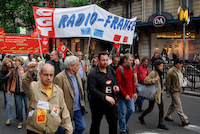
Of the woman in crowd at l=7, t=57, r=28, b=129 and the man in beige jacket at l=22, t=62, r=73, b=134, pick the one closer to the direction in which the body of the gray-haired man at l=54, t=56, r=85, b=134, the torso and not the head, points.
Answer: the man in beige jacket

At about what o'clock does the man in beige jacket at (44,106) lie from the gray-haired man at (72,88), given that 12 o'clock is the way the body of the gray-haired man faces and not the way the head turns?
The man in beige jacket is roughly at 2 o'clock from the gray-haired man.

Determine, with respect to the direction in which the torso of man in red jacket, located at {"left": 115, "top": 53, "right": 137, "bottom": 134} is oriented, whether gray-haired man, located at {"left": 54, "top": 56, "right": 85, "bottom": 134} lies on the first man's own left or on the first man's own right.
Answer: on the first man's own right

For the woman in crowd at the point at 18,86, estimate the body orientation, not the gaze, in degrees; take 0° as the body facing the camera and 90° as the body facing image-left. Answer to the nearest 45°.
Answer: approximately 315°

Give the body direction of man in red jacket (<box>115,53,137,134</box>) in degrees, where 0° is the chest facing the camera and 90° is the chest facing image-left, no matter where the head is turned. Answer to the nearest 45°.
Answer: approximately 315°

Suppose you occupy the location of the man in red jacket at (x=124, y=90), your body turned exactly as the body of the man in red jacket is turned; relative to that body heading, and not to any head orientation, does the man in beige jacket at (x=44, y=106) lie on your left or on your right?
on your right

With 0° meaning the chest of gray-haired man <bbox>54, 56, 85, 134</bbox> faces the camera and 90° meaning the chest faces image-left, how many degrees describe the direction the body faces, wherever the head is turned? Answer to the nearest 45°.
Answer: approximately 315°
